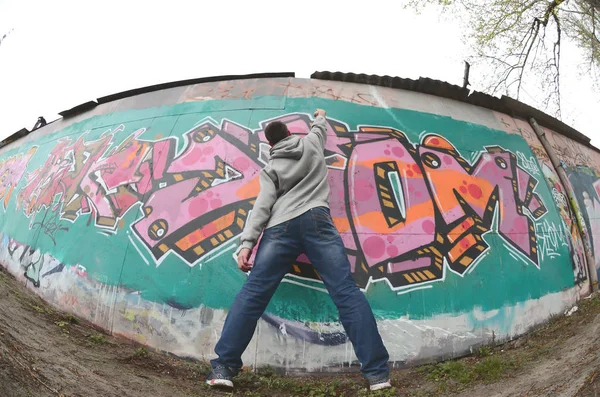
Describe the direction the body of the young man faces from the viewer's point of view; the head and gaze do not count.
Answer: away from the camera
